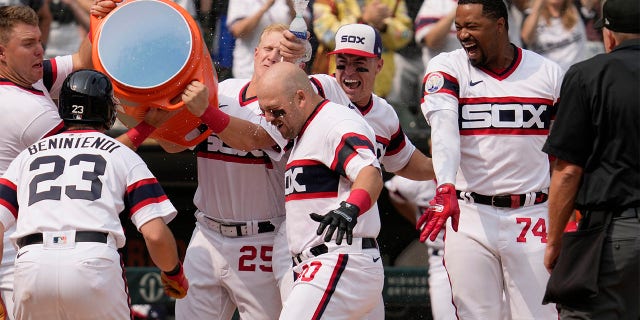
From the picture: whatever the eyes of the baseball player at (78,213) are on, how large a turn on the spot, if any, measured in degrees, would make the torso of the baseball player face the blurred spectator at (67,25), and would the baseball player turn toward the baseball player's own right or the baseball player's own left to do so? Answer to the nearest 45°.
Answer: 0° — they already face them

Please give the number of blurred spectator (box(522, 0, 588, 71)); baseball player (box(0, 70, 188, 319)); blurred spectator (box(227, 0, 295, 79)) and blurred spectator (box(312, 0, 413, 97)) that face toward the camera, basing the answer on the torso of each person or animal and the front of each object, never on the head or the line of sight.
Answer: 3

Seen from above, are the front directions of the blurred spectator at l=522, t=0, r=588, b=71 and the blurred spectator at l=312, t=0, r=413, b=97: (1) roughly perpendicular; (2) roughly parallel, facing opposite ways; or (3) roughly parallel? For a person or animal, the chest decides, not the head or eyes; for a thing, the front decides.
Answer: roughly parallel

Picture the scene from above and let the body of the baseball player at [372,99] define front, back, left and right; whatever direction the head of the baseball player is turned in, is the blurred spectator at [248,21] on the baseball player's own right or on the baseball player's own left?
on the baseball player's own right

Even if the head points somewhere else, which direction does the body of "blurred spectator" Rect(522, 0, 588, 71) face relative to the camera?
toward the camera

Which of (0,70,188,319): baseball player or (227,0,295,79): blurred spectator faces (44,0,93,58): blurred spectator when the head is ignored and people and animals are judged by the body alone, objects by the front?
the baseball player

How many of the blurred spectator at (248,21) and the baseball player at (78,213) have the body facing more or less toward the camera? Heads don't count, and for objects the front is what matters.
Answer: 1

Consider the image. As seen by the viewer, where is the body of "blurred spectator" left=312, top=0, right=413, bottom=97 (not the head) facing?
toward the camera

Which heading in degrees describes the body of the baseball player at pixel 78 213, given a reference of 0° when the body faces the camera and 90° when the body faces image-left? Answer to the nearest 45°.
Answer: approximately 180°

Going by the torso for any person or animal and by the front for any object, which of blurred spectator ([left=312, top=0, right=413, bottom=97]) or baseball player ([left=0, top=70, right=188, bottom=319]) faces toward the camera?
the blurred spectator

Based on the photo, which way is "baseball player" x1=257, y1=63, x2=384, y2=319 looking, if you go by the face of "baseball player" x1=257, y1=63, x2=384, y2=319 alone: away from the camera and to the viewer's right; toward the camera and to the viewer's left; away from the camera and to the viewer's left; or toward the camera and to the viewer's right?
toward the camera and to the viewer's left

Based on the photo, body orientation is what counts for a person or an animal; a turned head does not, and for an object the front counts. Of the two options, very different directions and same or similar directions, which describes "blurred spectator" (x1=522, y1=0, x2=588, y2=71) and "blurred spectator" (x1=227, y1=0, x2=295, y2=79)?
same or similar directions
